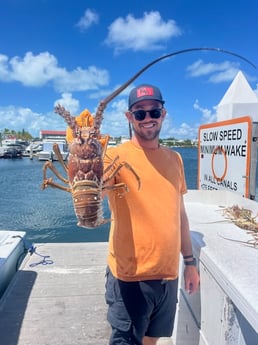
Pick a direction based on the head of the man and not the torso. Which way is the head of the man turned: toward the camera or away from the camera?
toward the camera

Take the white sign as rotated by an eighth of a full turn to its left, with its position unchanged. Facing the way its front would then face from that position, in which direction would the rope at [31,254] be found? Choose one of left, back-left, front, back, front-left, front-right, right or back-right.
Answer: right

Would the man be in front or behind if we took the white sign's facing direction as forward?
in front

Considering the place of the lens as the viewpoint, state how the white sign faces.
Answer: facing the viewer and to the left of the viewer
